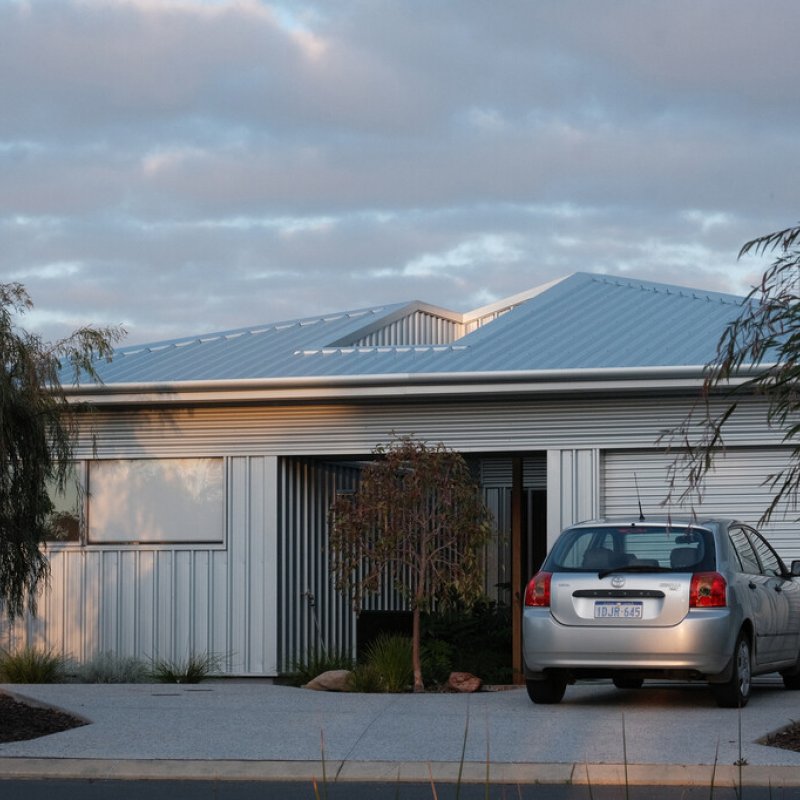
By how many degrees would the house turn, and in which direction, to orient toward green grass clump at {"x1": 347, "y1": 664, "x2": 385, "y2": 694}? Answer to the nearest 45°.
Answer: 0° — it already faces it

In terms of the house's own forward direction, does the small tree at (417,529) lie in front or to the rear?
in front

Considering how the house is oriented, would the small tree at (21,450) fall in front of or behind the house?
in front

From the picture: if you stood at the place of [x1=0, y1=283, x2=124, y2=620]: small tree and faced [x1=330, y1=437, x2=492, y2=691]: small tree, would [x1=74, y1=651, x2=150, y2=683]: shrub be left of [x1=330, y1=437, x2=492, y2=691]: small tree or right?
left

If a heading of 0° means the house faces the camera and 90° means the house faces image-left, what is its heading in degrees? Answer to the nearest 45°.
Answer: approximately 0°

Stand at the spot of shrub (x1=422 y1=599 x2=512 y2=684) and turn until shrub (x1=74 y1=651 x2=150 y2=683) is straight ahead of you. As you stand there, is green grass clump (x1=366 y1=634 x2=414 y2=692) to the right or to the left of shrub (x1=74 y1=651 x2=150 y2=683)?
left

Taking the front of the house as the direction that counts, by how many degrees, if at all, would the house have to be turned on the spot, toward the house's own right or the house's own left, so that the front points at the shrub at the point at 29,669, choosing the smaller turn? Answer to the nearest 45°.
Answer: approximately 45° to the house's own right

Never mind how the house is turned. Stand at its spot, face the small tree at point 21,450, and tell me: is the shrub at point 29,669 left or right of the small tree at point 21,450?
right
